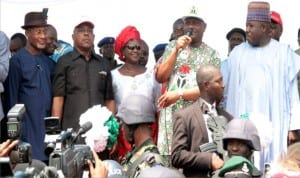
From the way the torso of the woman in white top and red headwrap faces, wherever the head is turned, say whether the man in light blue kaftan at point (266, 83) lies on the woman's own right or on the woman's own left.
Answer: on the woman's own left

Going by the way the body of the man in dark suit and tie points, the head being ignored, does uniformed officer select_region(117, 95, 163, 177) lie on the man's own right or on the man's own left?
on the man's own right

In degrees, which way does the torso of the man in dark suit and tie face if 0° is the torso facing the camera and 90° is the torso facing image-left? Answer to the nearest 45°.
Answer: approximately 315°

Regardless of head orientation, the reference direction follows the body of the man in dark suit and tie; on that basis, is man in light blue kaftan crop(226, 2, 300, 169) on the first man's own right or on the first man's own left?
on the first man's own left

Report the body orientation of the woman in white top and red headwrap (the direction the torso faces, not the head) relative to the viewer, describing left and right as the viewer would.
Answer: facing the viewer

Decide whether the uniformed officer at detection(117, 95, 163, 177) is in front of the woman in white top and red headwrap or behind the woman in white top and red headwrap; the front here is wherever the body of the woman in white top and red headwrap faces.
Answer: in front

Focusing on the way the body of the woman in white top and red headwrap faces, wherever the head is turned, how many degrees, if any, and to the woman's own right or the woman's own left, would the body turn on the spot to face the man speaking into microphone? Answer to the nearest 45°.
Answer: approximately 45° to the woman's own left
